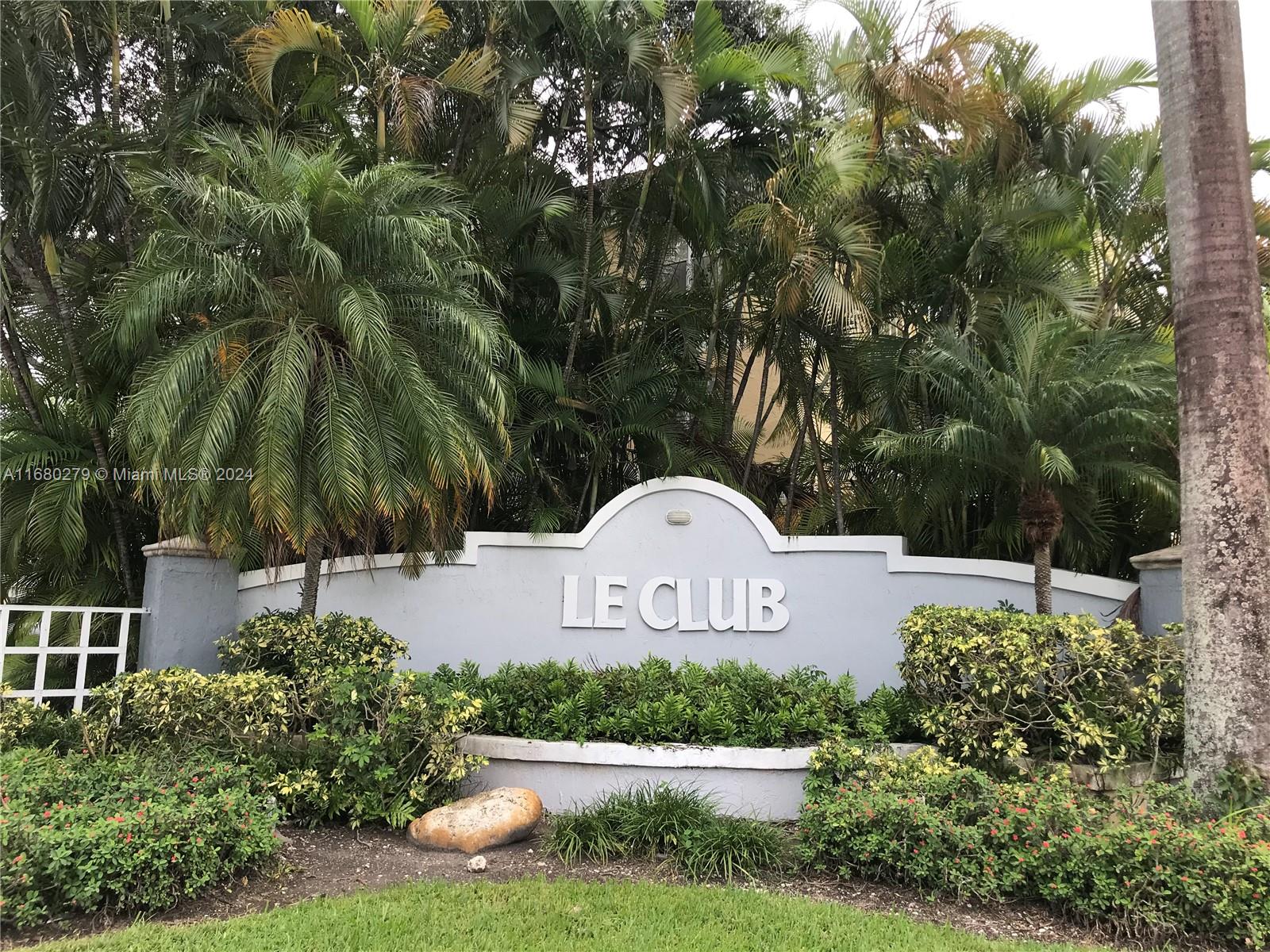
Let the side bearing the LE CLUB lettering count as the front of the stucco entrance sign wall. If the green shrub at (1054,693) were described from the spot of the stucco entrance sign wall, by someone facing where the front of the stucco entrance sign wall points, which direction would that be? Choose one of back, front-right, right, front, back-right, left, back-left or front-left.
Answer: front-left

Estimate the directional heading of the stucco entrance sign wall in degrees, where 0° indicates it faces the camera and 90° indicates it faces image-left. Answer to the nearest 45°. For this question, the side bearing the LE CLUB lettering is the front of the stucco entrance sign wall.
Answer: approximately 0°

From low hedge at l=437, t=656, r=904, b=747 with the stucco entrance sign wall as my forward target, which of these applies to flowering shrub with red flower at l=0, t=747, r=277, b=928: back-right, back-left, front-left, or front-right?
back-left

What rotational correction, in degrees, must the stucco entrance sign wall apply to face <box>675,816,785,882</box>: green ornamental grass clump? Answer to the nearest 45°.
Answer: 0° — it already faces it

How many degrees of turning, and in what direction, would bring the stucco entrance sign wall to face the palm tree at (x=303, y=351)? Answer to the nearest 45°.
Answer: approximately 45° to its right

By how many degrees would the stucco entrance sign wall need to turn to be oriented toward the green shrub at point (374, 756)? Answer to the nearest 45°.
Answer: approximately 45° to its right

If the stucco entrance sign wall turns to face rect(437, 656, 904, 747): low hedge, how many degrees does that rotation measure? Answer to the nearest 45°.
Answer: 0° — it already faces it

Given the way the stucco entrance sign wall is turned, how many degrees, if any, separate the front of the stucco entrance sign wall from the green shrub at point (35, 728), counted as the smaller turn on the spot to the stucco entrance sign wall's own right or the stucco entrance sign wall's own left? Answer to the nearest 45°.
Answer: approximately 45° to the stucco entrance sign wall's own right
